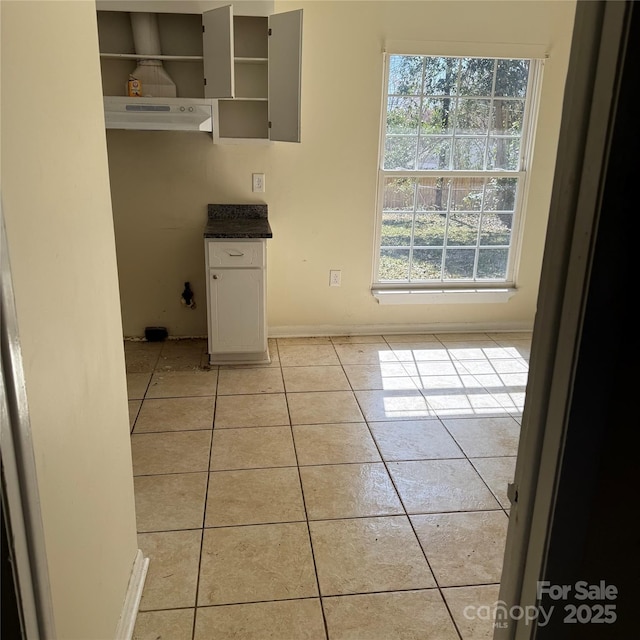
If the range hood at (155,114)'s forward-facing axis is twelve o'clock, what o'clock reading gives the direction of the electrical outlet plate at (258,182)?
The electrical outlet plate is roughly at 8 o'clock from the range hood.

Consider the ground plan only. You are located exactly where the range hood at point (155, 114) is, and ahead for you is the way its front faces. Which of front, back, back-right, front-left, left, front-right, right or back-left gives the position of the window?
left

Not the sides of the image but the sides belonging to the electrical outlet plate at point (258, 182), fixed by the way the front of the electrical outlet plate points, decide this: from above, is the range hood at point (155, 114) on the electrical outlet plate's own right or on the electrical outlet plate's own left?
on the electrical outlet plate's own right

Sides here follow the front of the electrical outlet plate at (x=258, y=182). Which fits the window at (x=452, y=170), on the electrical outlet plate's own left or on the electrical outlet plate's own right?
on the electrical outlet plate's own left

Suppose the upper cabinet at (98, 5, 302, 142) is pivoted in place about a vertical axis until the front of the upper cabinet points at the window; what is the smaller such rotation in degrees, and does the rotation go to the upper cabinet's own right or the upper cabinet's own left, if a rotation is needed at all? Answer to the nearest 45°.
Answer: approximately 90° to the upper cabinet's own left
